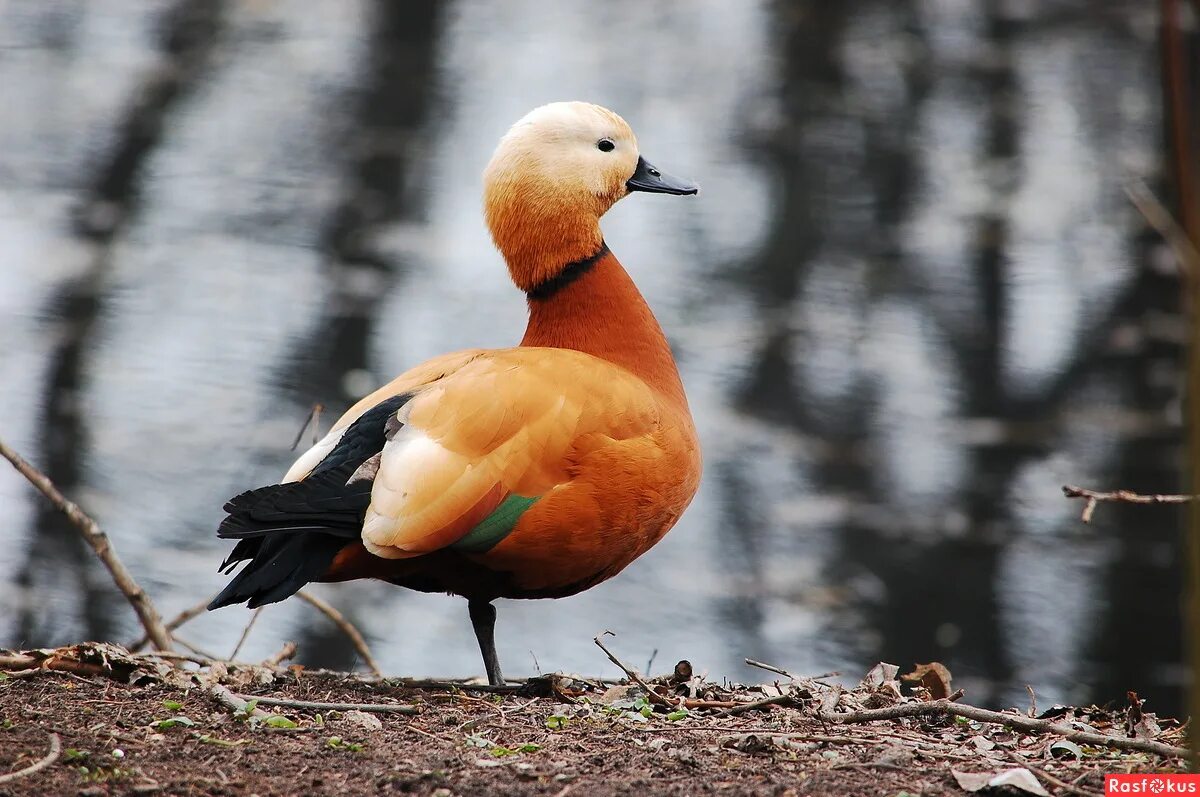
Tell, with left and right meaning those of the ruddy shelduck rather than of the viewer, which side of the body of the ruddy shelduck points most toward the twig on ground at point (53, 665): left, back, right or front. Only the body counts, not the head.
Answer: back

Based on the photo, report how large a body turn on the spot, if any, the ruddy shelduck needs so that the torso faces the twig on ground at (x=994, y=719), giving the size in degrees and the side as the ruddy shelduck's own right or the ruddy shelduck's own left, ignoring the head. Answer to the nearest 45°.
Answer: approximately 45° to the ruddy shelduck's own right

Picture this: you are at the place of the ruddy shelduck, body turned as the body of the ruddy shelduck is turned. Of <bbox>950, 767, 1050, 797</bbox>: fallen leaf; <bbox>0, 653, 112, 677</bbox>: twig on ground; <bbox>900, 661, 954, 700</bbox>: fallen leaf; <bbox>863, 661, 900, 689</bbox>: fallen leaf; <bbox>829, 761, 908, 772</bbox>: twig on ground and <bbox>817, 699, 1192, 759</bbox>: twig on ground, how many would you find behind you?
1

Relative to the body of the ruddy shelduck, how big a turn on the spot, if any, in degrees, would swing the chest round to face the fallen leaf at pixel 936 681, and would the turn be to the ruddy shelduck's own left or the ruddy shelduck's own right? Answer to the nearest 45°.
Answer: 0° — it already faces it

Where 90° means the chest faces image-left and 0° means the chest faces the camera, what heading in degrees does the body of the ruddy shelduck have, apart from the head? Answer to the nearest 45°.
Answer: approximately 270°

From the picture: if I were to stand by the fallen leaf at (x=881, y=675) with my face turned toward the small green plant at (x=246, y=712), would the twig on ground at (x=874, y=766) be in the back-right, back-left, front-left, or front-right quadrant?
front-left

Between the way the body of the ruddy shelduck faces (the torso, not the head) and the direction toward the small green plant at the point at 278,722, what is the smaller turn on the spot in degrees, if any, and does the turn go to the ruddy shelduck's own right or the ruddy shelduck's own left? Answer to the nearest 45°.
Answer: approximately 135° to the ruddy shelduck's own right

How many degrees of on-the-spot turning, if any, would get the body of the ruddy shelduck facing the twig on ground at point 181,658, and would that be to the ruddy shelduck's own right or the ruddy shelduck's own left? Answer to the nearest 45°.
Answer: approximately 135° to the ruddy shelduck's own left

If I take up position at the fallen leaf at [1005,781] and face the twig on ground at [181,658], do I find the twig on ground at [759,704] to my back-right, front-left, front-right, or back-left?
front-right

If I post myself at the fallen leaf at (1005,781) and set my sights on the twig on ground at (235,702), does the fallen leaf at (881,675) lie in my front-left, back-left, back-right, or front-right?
front-right

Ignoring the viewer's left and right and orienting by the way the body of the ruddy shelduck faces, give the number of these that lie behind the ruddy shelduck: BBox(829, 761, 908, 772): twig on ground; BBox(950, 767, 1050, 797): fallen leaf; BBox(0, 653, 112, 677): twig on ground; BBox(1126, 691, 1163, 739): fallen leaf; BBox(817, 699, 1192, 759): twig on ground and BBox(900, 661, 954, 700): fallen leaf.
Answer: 1

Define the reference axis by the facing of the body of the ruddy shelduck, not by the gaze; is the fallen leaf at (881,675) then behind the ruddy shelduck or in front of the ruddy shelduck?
in front

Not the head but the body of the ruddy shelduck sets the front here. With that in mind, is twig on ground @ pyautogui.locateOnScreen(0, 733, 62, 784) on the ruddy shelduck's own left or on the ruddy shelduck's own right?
on the ruddy shelduck's own right

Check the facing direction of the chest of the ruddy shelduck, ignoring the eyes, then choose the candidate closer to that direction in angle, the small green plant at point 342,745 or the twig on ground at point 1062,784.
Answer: the twig on ground
